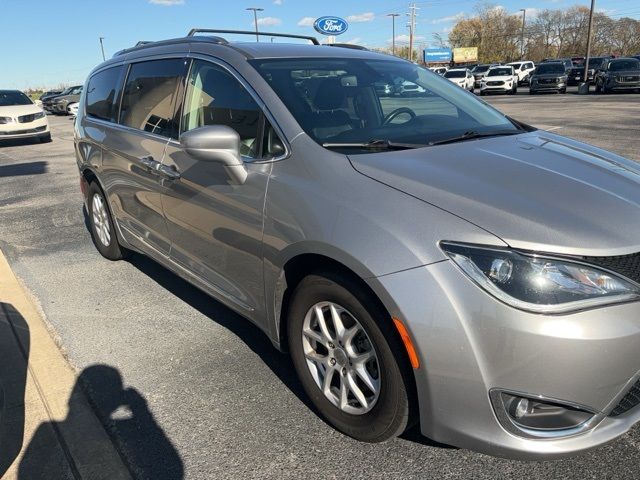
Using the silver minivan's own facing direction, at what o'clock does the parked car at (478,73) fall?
The parked car is roughly at 8 o'clock from the silver minivan.

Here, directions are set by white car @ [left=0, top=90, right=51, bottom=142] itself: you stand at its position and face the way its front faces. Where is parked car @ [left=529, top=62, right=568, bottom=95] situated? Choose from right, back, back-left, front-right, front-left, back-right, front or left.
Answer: front-left

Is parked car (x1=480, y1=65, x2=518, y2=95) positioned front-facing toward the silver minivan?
yes

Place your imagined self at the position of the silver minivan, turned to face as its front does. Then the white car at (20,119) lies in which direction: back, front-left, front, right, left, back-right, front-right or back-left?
back

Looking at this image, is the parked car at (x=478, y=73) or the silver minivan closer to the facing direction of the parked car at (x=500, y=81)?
the silver minivan

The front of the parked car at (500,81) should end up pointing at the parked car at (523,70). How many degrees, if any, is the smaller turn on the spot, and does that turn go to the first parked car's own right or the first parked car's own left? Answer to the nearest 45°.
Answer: approximately 180°

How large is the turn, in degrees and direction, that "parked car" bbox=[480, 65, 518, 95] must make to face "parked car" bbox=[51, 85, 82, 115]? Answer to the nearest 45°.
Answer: approximately 90° to its right

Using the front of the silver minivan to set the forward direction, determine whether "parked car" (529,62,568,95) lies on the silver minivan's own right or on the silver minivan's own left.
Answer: on the silver minivan's own left

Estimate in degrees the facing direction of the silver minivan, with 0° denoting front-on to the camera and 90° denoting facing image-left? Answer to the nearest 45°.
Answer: approximately 315°

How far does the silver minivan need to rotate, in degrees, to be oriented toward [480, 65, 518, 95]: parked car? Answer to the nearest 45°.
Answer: approximately 135° to its left

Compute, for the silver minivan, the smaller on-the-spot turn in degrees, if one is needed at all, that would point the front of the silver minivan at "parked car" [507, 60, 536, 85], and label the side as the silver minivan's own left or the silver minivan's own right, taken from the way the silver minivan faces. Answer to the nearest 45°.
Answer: approximately 135° to the silver minivan's own left
